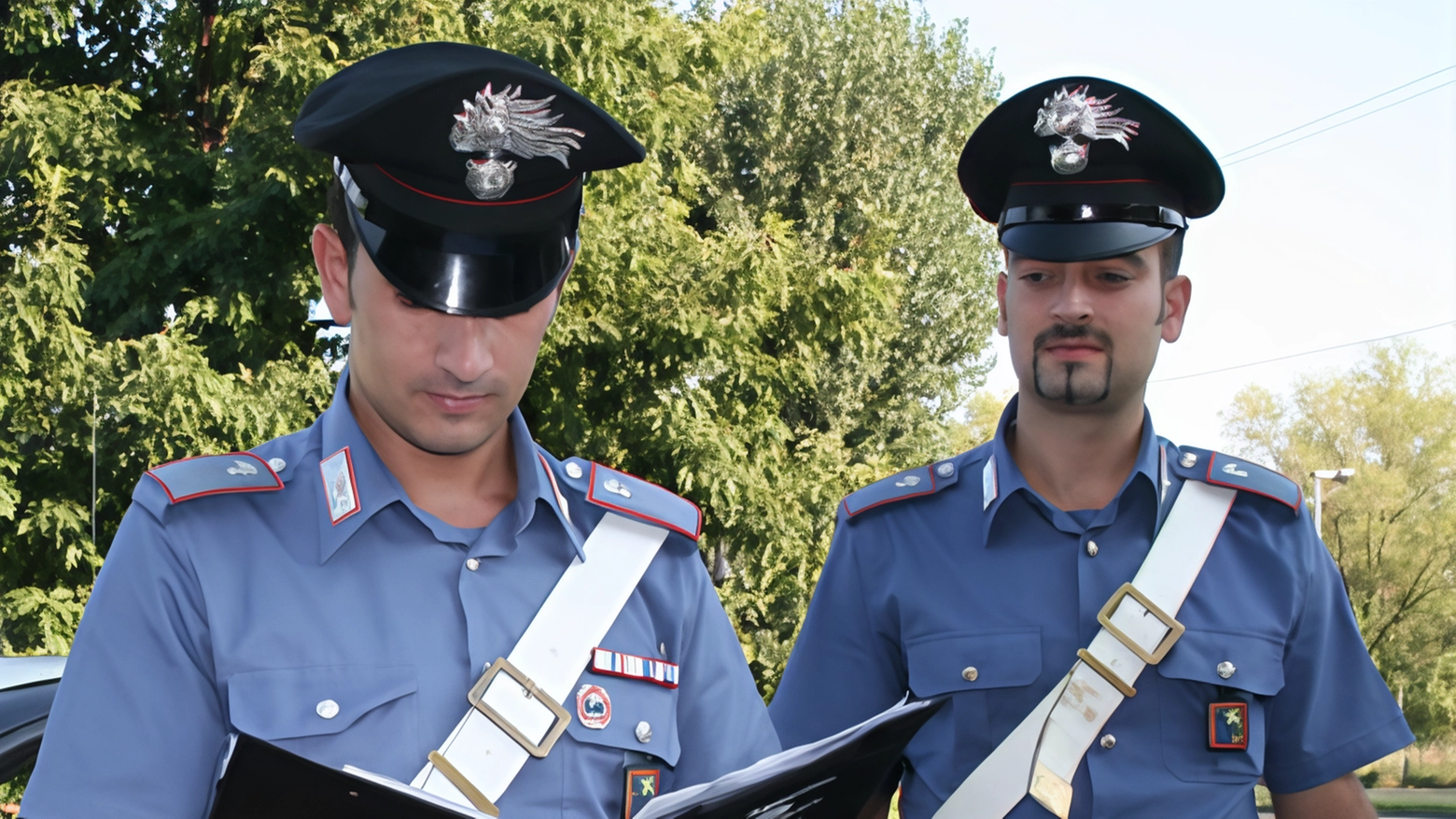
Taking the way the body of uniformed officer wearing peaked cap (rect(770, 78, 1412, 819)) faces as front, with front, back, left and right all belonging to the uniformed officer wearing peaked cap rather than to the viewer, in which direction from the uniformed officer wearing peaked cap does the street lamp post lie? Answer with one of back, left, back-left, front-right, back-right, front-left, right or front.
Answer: back

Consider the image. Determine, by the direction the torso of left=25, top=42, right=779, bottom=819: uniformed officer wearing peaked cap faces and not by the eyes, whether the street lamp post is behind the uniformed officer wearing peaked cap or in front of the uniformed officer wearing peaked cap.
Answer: behind

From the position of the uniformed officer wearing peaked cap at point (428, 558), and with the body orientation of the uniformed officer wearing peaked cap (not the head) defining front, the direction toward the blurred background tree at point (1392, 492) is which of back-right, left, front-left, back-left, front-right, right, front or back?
back-left

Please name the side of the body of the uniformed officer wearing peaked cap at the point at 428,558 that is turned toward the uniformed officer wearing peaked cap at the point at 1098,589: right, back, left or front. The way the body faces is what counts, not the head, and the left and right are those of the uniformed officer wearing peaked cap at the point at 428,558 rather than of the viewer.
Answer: left

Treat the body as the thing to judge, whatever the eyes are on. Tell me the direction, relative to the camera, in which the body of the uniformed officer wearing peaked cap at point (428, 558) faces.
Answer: toward the camera

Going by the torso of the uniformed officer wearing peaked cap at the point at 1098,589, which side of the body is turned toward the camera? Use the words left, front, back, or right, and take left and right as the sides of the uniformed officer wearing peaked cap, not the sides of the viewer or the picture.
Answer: front

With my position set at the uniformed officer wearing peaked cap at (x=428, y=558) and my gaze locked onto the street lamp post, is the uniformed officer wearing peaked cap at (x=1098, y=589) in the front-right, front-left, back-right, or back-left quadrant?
front-right

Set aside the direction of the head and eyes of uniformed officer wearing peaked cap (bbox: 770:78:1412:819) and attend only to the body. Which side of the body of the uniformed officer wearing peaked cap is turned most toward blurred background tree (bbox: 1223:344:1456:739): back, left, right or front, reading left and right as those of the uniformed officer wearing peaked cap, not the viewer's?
back
